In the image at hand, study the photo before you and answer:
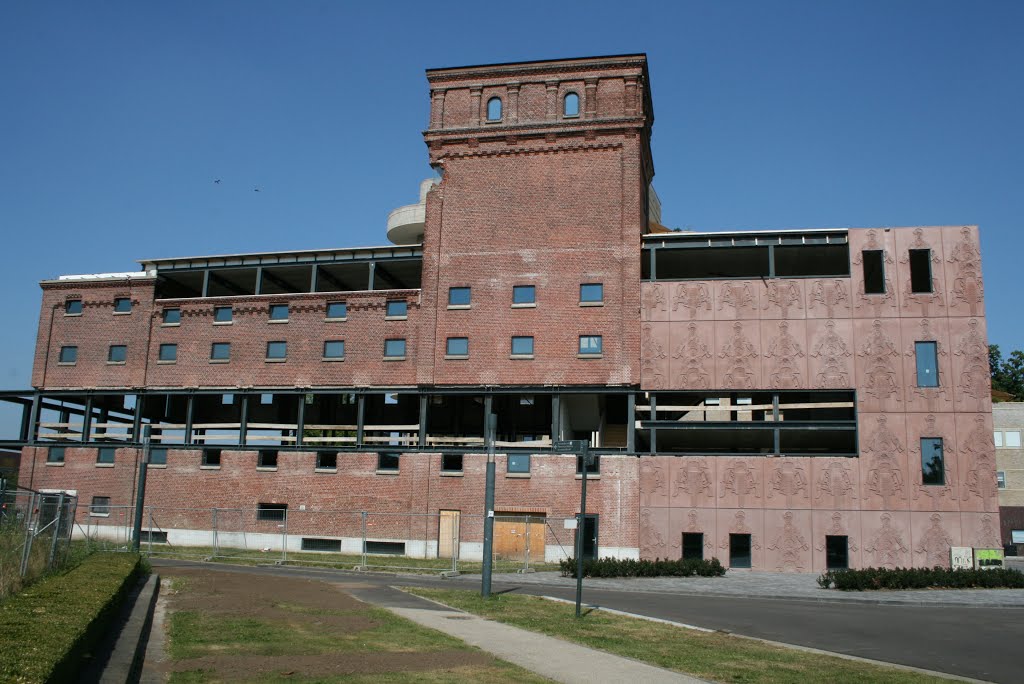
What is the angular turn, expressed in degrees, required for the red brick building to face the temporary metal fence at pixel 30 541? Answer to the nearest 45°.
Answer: approximately 45° to its right

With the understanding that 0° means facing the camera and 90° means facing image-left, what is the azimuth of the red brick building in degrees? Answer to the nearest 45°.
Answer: approximately 0°

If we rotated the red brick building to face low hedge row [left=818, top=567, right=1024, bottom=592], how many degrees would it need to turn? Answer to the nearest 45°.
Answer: approximately 45° to its left

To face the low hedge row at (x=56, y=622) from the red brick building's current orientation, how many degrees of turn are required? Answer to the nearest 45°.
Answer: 0° — it already faces it
